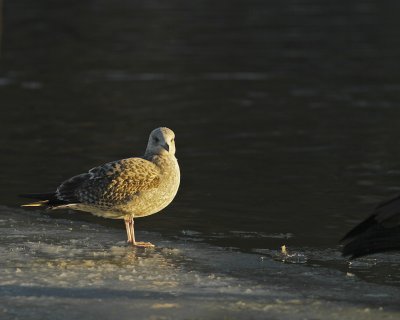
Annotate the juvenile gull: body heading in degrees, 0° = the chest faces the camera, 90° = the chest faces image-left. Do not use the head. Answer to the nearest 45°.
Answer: approximately 270°

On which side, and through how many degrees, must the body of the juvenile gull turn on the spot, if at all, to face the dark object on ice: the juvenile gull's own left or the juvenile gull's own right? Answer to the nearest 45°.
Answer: approximately 45° to the juvenile gull's own right
